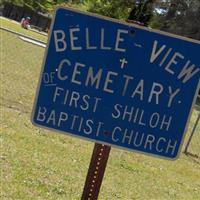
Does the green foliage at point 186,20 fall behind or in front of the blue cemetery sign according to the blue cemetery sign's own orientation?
behind

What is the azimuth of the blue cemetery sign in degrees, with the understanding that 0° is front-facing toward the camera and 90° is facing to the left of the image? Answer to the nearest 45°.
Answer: approximately 0°
